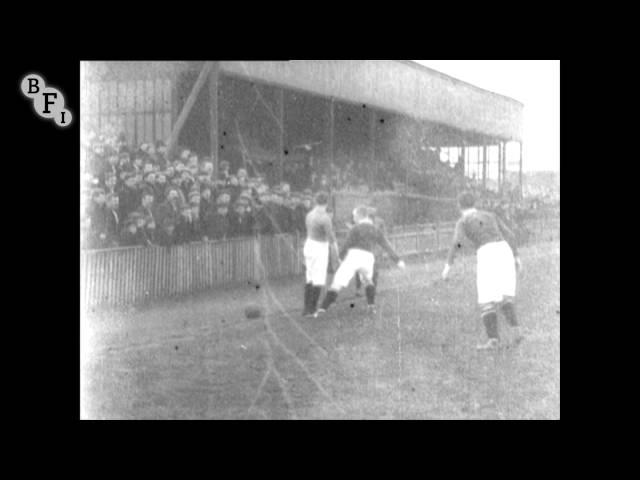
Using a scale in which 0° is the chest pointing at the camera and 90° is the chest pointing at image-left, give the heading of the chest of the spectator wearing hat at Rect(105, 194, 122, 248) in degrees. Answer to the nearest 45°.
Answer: approximately 315°

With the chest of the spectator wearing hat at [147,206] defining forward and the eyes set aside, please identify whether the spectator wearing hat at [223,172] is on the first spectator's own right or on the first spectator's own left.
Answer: on the first spectator's own left

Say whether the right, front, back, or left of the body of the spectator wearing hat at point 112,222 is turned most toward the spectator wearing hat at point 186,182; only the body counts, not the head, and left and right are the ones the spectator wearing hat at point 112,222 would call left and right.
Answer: left

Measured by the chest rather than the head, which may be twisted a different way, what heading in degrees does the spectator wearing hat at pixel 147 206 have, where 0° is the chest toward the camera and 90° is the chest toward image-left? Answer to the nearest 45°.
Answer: approximately 315°

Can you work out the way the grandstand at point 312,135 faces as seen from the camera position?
facing the viewer and to the right of the viewer
